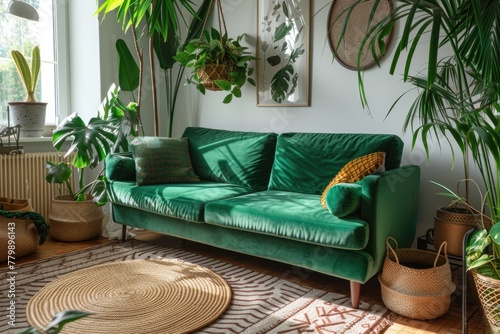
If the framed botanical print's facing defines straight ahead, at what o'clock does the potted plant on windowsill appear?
The potted plant on windowsill is roughly at 3 o'clock from the framed botanical print.

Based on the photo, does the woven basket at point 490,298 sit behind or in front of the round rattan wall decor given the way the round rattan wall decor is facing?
in front

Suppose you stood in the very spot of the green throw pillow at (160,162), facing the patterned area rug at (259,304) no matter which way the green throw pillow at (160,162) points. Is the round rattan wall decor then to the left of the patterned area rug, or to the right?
left

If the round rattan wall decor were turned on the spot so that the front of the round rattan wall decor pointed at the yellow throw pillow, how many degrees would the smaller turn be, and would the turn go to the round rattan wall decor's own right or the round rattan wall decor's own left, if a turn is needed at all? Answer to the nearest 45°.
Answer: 0° — it already faces it

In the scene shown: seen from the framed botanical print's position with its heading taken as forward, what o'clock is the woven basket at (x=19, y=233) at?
The woven basket is roughly at 2 o'clock from the framed botanical print.

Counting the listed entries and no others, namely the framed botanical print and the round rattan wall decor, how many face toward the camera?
2

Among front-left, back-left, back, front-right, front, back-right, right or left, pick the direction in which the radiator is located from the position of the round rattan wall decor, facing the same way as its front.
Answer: right

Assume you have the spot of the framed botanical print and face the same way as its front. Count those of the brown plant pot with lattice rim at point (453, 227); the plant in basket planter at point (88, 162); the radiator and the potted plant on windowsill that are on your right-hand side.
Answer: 3

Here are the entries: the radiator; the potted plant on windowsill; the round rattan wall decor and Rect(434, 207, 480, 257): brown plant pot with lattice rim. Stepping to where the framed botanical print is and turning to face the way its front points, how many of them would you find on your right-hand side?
2

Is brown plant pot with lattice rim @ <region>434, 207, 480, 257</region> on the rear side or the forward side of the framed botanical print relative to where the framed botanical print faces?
on the forward side

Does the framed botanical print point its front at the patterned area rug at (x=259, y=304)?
yes

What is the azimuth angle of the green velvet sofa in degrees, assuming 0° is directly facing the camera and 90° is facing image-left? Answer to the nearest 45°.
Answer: approximately 45°

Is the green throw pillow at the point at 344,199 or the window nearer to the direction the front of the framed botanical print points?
the green throw pillow

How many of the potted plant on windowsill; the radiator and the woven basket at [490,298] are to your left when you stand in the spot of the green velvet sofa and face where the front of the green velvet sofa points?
1
